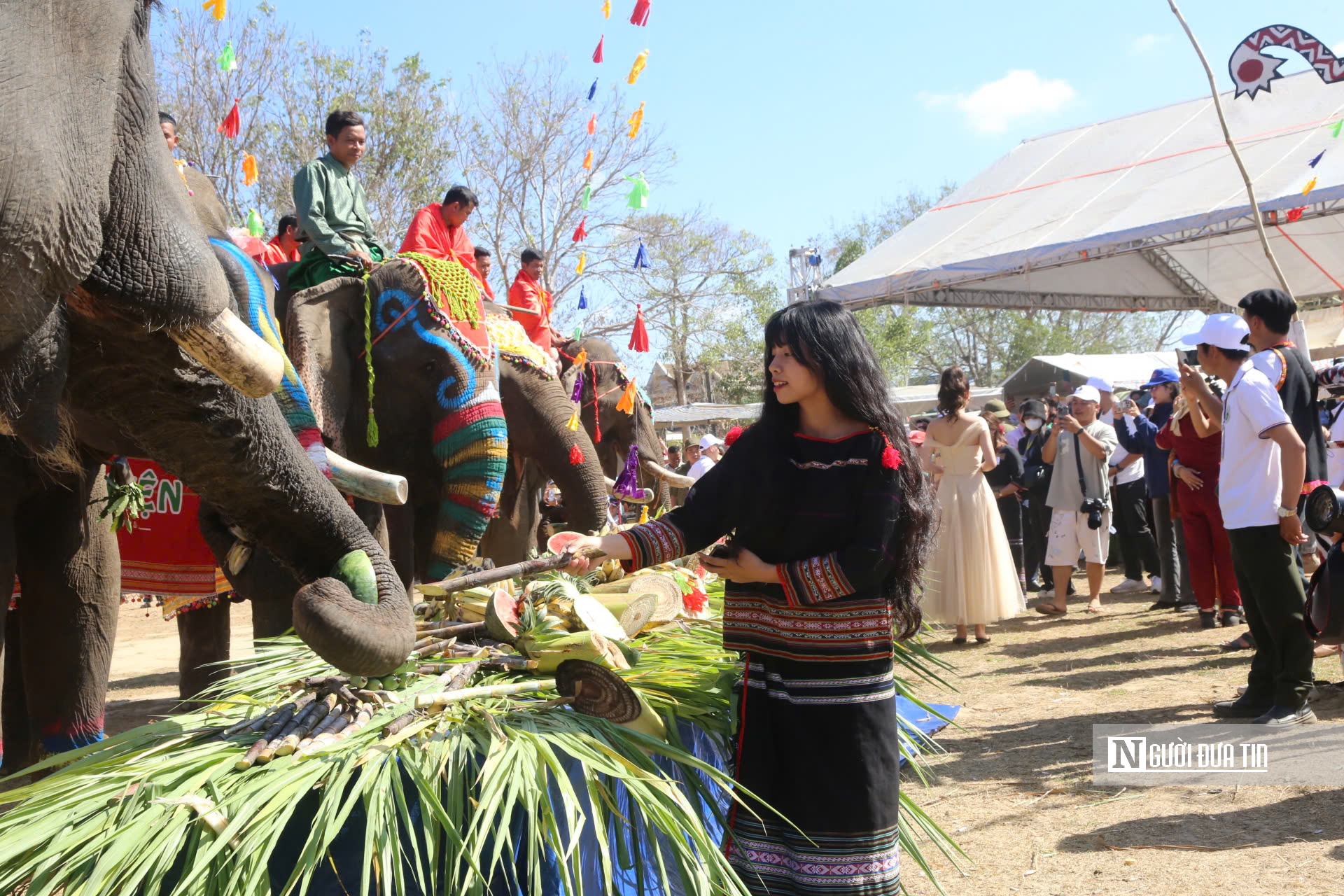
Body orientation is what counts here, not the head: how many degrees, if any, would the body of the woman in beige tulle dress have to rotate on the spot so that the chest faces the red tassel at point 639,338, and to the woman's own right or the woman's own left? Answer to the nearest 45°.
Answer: approximately 45° to the woman's own left

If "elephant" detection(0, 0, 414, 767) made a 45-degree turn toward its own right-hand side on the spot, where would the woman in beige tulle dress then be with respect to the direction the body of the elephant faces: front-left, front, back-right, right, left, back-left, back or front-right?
left

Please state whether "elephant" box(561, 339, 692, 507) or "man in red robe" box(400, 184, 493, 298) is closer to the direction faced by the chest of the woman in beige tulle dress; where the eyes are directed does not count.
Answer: the elephant

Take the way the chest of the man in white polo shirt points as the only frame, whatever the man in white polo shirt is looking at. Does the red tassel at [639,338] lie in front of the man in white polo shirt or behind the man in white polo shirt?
in front

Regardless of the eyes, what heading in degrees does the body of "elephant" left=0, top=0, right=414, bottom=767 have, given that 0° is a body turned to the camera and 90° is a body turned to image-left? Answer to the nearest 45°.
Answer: approximately 270°

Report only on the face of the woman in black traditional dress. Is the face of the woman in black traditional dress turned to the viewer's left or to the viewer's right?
to the viewer's left

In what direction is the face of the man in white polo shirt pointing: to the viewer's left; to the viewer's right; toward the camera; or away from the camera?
to the viewer's left

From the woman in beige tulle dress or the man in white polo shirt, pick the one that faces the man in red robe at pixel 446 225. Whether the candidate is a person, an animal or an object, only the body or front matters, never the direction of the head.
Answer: the man in white polo shirt

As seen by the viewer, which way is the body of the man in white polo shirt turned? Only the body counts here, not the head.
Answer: to the viewer's left

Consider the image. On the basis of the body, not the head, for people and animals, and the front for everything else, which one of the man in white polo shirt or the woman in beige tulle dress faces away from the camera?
the woman in beige tulle dress

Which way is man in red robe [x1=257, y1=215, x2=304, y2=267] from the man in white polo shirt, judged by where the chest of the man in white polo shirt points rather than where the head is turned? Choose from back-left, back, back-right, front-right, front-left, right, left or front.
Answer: front

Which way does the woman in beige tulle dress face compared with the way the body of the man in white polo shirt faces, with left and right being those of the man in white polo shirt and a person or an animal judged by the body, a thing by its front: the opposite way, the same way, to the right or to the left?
to the right

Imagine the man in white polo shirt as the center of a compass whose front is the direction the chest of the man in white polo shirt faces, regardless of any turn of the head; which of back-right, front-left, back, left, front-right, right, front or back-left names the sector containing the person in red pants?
right

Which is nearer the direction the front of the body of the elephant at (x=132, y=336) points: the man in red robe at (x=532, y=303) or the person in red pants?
the person in red pants

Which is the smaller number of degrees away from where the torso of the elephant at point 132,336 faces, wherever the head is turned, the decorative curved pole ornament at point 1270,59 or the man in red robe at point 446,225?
the decorative curved pole ornament

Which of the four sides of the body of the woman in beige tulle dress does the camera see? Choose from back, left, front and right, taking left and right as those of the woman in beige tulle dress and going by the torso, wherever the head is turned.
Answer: back
